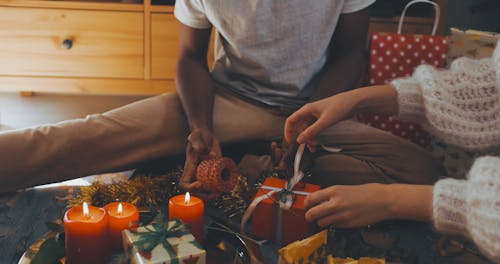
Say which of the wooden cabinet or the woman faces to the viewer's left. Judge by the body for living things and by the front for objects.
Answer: the woman

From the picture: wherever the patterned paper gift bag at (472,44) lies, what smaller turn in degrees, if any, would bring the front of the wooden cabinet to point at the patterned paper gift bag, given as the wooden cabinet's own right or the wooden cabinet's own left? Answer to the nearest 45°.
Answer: approximately 45° to the wooden cabinet's own left

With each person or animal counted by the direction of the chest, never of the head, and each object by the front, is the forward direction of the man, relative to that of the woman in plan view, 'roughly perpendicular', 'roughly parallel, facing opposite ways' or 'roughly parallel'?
roughly perpendicular

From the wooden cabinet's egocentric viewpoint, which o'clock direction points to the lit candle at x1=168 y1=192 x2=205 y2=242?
The lit candle is roughly at 12 o'clock from the wooden cabinet.

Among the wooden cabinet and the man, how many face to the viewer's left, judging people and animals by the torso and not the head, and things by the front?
0

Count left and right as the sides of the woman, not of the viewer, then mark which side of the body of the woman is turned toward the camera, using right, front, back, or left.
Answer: left

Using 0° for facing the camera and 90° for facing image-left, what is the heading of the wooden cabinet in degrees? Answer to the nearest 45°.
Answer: approximately 0°
